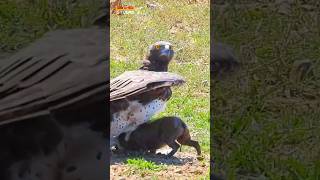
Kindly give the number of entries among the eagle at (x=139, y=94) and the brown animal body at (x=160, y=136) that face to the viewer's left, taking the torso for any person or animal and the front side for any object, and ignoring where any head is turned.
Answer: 1

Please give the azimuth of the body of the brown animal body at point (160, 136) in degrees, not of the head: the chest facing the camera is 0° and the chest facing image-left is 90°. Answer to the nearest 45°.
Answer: approximately 90°
